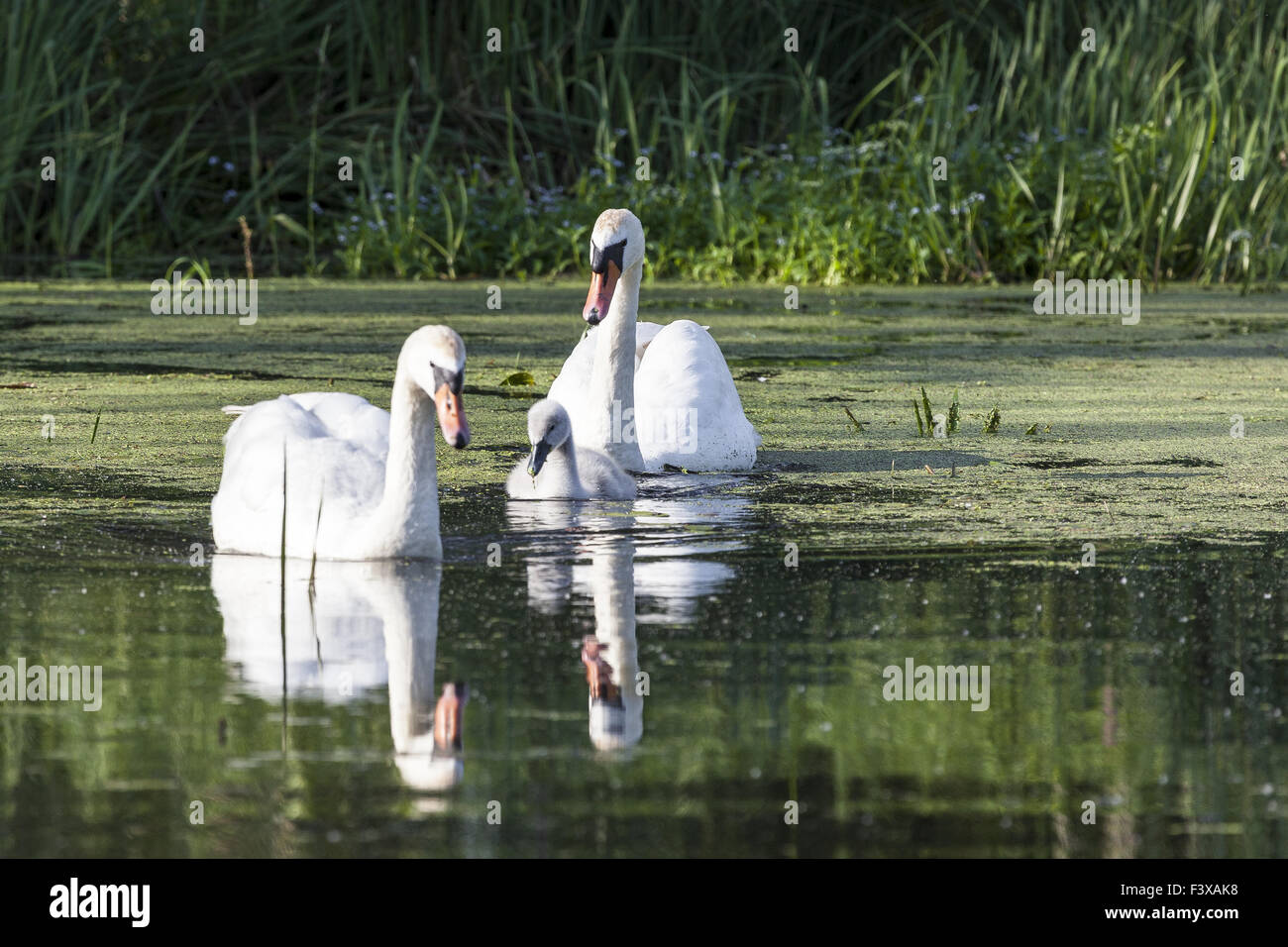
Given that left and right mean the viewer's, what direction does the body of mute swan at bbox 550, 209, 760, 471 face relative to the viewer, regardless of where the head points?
facing the viewer and to the left of the viewer

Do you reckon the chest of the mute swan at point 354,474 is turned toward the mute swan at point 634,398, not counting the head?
no

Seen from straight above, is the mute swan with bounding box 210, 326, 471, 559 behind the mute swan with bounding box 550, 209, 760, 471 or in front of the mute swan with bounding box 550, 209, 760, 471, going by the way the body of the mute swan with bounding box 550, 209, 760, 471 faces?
in front

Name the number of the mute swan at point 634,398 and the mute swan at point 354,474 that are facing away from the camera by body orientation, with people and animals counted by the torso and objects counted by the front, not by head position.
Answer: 0

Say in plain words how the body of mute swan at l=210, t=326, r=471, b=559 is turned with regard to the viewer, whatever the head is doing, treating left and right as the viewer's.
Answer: facing the viewer and to the right of the viewer

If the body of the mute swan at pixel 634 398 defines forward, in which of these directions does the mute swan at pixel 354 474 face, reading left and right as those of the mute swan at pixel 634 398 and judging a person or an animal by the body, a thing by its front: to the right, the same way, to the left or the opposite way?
to the left
